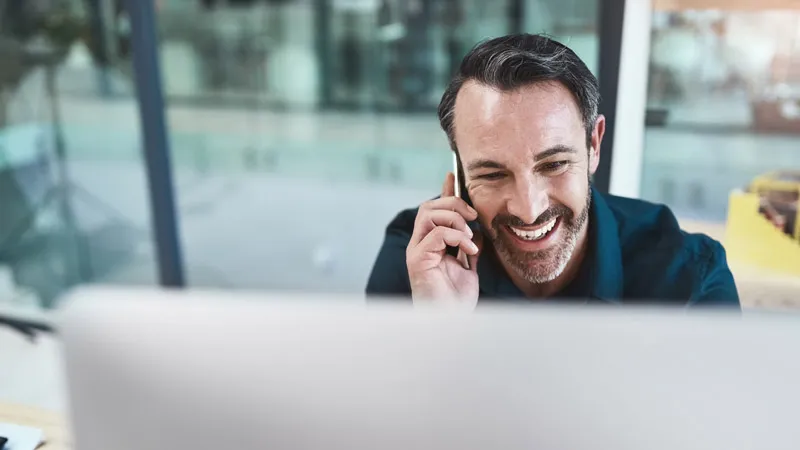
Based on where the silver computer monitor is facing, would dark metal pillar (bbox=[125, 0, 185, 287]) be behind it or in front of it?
in front

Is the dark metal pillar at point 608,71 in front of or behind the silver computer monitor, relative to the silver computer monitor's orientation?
in front

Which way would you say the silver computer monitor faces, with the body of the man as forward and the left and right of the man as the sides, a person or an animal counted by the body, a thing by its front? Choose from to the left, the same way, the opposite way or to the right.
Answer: the opposite way

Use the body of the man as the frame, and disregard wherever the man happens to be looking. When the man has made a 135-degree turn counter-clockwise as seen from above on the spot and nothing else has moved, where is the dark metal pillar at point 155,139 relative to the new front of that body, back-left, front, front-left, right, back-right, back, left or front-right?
left

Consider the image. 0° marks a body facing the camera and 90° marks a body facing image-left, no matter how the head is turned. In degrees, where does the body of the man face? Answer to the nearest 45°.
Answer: approximately 0°

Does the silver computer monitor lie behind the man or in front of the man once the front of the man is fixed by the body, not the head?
in front

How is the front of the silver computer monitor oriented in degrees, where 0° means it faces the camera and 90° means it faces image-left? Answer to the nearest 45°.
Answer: approximately 180°

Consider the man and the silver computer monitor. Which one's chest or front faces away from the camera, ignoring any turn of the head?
the silver computer monitor

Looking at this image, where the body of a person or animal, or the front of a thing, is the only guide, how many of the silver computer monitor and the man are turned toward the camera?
1
